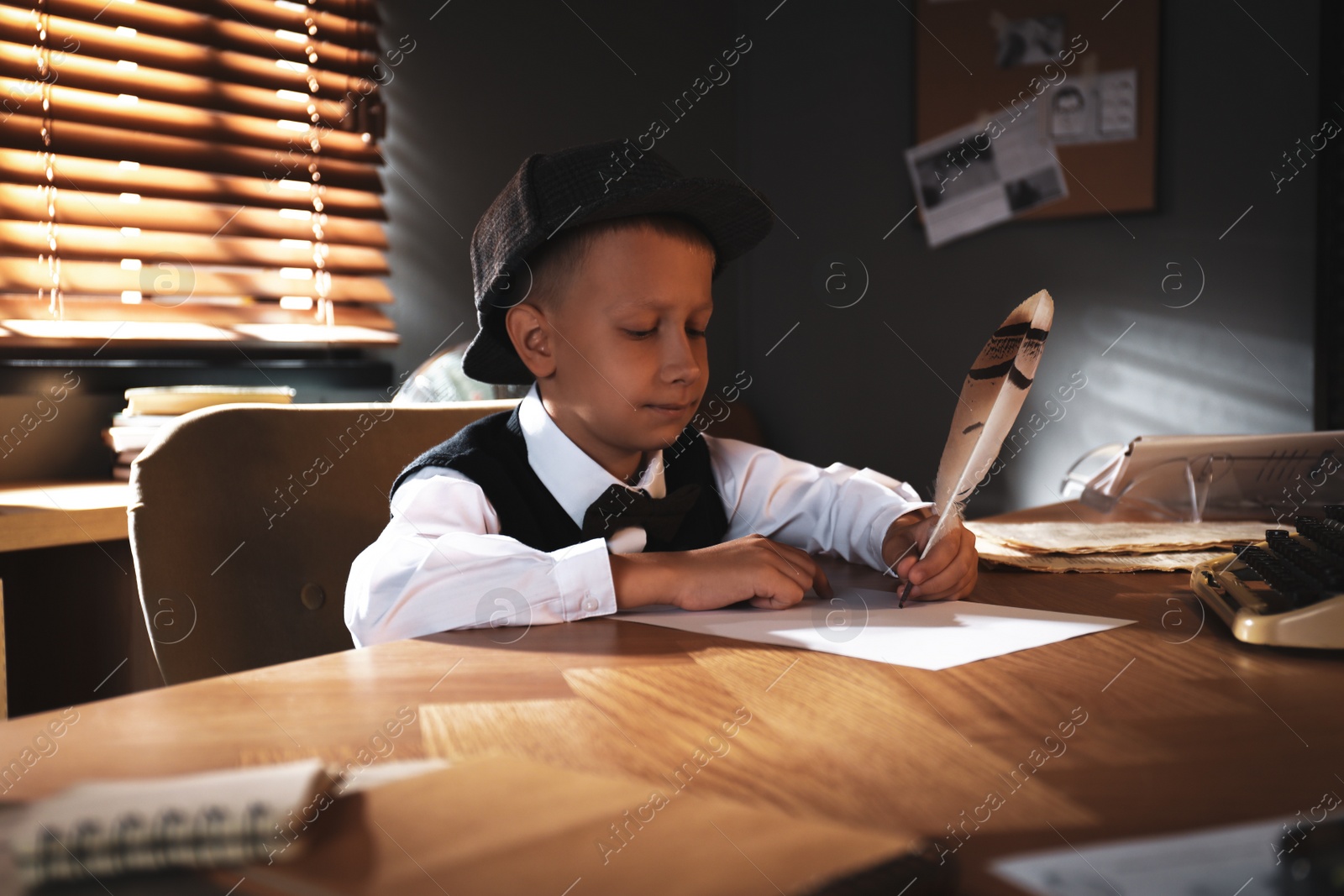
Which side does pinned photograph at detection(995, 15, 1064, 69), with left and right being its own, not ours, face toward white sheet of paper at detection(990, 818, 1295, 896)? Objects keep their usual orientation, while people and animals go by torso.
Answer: front

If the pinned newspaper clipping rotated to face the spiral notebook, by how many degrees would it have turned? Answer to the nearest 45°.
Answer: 0° — it already faces it

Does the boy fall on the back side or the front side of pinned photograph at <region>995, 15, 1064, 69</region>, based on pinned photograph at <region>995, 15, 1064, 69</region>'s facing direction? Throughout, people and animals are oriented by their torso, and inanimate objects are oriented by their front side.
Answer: on the front side

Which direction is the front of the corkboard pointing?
toward the camera

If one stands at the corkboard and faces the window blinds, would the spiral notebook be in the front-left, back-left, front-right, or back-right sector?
front-left

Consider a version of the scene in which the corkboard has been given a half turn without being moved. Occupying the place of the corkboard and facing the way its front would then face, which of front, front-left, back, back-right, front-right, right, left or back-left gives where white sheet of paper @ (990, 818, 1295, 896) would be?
back

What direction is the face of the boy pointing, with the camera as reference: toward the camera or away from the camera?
toward the camera

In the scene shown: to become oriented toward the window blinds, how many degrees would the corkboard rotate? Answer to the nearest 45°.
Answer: approximately 45° to its right

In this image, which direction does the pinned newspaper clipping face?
toward the camera

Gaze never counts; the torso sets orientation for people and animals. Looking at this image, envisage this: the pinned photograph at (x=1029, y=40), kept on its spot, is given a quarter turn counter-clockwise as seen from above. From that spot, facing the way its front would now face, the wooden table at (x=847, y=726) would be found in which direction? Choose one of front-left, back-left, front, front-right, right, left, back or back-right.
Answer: right

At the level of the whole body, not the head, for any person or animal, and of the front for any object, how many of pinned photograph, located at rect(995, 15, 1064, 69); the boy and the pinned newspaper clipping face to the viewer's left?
0

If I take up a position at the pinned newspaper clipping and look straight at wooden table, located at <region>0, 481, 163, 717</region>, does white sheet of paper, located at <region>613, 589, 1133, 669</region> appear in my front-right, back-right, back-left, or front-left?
front-left

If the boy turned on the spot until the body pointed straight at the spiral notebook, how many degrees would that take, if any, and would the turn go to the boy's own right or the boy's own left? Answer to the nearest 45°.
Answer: approximately 45° to the boy's own right

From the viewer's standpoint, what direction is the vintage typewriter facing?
to the viewer's left

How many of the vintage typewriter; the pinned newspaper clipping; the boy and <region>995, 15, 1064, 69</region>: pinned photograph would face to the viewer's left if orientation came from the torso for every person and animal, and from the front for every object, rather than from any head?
1
